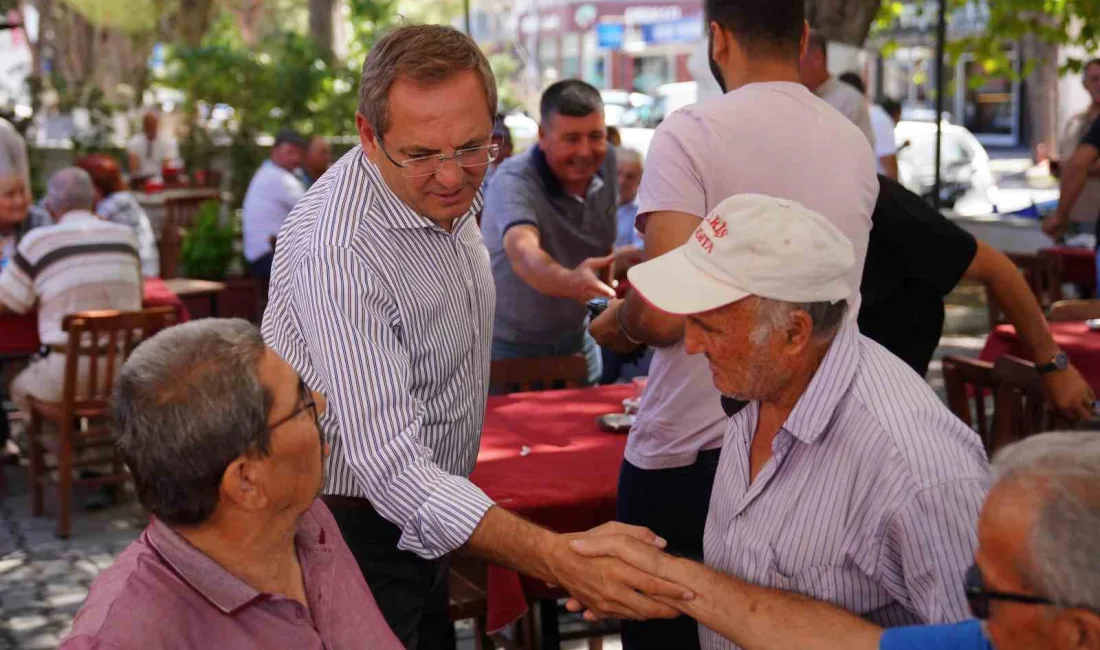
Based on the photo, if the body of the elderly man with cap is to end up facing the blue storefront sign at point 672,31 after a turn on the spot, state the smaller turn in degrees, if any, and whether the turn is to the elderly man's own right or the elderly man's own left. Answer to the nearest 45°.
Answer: approximately 135° to the elderly man's own right

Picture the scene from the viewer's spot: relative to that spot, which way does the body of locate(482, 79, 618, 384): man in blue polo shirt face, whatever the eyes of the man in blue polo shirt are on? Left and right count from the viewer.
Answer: facing the viewer and to the right of the viewer

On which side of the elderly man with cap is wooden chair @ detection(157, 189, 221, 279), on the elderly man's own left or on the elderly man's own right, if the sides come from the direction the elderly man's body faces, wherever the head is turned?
on the elderly man's own right

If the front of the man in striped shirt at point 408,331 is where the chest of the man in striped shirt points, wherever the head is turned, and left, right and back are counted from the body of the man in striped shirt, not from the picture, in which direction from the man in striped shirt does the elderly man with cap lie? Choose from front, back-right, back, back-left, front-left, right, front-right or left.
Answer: front

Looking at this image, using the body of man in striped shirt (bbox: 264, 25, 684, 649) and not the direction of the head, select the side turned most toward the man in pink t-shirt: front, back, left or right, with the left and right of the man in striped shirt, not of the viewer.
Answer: left

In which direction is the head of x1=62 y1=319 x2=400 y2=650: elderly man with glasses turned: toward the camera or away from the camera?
away from the camera

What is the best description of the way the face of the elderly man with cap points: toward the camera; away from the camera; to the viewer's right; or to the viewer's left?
to the viewer's left

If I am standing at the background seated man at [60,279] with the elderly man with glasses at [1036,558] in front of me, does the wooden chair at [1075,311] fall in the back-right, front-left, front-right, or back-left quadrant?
front-left

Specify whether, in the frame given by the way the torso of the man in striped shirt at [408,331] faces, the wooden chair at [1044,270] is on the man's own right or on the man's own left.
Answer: on the man's own left

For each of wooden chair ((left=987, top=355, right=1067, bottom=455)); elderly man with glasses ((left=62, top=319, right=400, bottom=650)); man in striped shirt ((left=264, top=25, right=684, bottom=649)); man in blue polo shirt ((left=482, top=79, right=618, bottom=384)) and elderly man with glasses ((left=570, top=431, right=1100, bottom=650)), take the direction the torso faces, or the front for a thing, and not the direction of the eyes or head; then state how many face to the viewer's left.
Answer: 1

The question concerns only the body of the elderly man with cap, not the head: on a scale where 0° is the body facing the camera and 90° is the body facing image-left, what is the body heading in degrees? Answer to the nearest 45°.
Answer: approximately 45°

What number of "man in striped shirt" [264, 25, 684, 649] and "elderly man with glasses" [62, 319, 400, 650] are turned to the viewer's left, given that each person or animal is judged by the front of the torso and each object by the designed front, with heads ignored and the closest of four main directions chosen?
0

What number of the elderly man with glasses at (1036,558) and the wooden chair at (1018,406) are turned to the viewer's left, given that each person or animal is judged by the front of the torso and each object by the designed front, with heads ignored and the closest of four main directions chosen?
1
